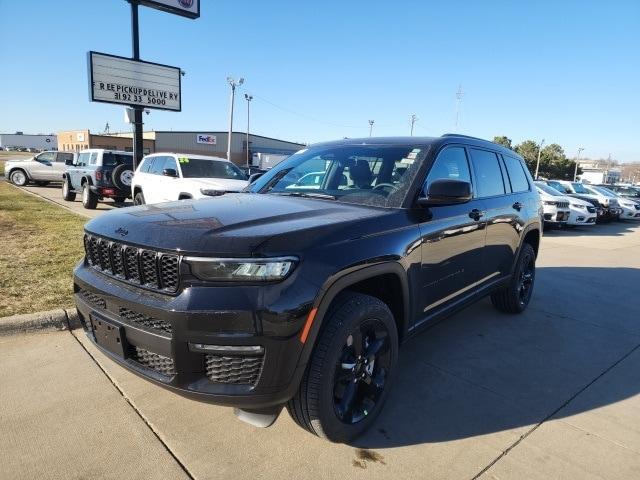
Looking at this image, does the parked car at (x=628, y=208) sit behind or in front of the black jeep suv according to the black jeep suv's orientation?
behind

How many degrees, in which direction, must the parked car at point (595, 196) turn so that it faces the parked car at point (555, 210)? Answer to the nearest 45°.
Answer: approximately 45° to its right

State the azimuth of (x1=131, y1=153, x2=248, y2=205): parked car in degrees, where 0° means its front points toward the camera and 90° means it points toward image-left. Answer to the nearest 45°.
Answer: approximately 315°

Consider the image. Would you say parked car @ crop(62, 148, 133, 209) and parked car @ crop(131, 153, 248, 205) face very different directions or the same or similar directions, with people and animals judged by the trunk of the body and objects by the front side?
very different directions

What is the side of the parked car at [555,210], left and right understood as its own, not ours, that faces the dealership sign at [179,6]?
right

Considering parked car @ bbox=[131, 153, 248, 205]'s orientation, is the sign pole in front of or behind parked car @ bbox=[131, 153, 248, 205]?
behind

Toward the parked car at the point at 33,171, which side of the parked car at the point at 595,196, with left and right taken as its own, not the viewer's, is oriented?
right

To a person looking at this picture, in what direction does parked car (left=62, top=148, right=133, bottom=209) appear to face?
facing away from the viewer and to the left of the viewer

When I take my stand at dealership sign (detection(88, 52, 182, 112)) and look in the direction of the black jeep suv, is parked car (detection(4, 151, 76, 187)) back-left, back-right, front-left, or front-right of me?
back-right
